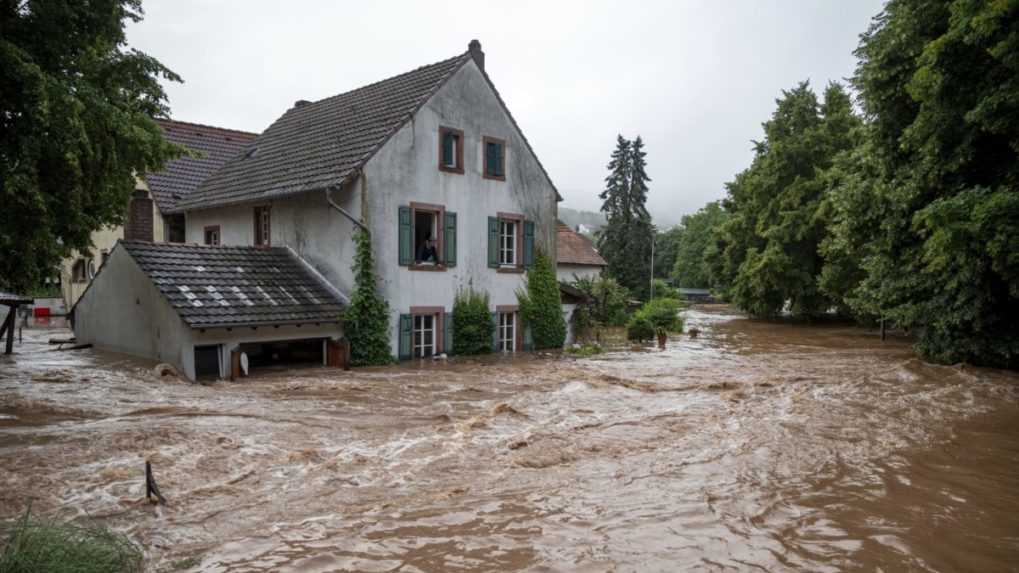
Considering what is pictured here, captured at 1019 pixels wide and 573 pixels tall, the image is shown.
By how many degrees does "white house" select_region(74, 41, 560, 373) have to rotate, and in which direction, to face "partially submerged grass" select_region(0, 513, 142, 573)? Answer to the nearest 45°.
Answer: approximately 45° to its right

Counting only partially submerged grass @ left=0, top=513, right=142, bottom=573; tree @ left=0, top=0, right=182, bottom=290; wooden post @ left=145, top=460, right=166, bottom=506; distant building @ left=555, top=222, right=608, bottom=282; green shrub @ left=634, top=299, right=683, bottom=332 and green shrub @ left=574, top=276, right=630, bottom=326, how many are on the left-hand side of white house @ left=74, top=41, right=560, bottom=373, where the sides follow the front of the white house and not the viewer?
3

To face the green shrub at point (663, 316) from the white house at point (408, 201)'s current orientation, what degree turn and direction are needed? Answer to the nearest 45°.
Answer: approximately 90° to its left

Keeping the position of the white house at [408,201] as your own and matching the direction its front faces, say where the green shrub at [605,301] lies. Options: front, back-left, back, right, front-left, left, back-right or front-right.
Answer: left

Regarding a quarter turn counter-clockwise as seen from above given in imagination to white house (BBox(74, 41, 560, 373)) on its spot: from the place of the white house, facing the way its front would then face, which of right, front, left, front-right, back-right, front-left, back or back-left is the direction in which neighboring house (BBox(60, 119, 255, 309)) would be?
left

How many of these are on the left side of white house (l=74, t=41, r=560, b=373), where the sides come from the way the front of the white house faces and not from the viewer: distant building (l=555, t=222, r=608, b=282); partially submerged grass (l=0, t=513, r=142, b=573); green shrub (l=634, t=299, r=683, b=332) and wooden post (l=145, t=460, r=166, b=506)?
2

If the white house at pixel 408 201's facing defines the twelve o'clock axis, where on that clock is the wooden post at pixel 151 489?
The wooden post is roughly at 2 o'clock from the white house.

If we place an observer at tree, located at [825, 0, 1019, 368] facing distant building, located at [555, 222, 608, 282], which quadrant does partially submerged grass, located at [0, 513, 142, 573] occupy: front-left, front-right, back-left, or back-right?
back-left

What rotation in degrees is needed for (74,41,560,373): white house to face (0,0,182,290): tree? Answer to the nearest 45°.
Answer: approximately 90° to its right

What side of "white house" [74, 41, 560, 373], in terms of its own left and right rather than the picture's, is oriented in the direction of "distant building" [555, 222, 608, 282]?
left

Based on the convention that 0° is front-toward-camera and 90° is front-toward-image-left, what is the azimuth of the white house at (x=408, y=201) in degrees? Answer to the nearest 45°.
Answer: approximately 315°

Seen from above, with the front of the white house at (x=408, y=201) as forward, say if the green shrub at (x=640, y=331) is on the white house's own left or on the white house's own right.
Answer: on the white house's own left

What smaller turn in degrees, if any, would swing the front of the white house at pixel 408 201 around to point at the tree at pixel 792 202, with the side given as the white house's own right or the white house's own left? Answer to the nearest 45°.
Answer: approximately 90° to the white house's own left
